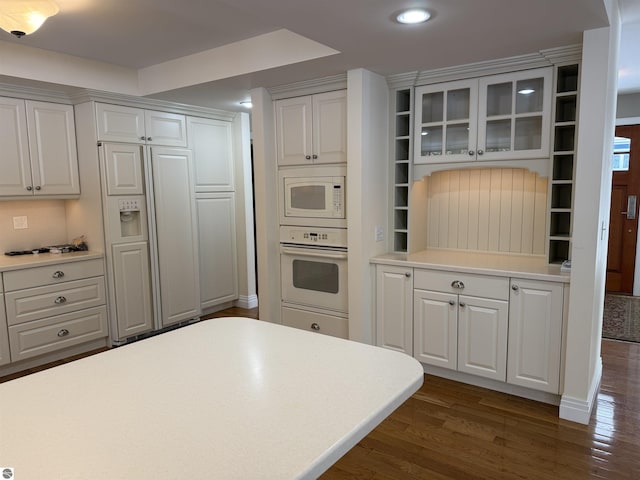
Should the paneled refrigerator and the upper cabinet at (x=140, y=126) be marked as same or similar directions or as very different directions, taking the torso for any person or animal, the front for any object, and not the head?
same or similar directions

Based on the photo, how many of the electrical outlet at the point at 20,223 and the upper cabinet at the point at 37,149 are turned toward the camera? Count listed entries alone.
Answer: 2

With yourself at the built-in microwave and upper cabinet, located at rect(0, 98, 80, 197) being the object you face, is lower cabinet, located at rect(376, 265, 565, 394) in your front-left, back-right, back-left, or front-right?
back-left

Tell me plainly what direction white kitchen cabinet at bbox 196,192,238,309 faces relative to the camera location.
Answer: facing the viewer and to the right of the viewer

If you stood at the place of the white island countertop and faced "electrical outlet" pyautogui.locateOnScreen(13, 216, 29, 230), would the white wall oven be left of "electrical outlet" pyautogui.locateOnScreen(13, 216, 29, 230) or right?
right

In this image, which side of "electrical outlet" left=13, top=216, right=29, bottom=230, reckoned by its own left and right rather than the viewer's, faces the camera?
front

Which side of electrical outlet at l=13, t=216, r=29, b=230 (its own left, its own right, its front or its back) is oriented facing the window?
left

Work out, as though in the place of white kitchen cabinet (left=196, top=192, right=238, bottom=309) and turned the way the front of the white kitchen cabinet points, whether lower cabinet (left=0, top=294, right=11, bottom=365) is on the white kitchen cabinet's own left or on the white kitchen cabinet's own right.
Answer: on the white kitchen cabinet's own right

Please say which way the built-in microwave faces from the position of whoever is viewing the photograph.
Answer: facing the viewer and to the left of the viewer

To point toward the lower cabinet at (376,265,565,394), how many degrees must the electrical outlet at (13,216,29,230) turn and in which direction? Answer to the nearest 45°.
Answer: approximately 45° to its left
